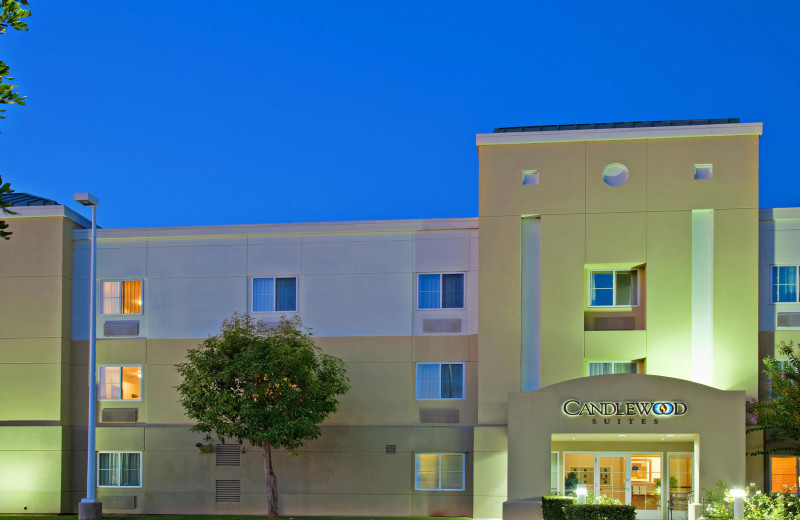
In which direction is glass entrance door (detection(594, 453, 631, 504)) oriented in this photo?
toward the camera

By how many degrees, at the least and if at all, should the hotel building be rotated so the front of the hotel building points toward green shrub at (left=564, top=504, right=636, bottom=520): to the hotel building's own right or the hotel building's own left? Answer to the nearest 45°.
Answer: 0° — it already faces it

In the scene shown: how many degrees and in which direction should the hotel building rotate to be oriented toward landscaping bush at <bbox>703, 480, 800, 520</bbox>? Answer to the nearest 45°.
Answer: approximately 45° to its left

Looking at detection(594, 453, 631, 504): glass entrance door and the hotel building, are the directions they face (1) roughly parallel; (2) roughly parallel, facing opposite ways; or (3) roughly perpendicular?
roughly parallel

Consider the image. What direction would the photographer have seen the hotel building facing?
facing the viewer

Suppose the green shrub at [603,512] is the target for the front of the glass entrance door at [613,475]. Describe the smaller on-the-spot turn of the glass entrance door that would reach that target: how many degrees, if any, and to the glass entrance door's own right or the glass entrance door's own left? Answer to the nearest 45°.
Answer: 0° — it already faces it

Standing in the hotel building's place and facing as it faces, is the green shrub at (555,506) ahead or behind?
ahead

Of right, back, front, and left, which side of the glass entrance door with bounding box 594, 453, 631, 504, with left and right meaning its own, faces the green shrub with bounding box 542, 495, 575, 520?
front
